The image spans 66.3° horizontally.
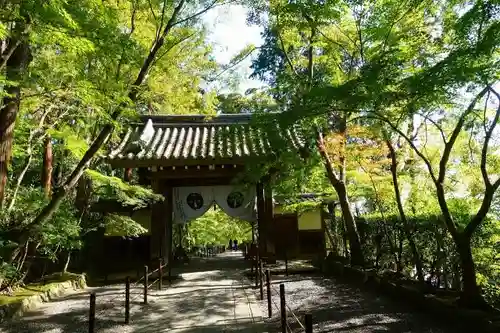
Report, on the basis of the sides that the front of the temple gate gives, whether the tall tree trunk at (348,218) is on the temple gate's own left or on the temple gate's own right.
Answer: on the temple gate's own left

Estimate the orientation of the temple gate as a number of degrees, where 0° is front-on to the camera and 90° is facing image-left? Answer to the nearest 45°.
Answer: approximately 0°

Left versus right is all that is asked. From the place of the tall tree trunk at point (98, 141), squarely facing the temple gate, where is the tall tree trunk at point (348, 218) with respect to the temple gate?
right
